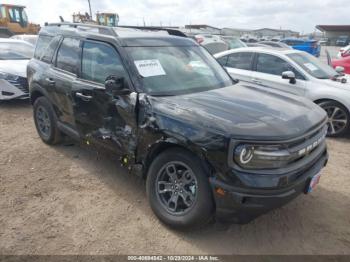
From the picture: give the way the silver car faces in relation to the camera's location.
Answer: facing the viewer and to the right of the viewer

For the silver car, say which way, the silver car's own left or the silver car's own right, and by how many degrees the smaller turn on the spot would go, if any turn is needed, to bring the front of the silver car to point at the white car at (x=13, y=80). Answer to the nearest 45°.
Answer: approximately 135° to the silver car's own right

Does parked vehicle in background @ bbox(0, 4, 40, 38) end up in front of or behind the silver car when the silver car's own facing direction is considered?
behind

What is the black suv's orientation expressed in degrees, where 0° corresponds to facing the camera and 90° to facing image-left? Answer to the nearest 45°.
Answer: approximately 315°

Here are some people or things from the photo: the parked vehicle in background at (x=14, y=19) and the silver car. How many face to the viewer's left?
0

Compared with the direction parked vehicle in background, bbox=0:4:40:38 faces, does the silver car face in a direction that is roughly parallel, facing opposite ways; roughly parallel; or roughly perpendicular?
roughly parallel

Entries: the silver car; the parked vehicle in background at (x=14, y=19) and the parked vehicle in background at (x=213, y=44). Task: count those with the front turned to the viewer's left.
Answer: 0
